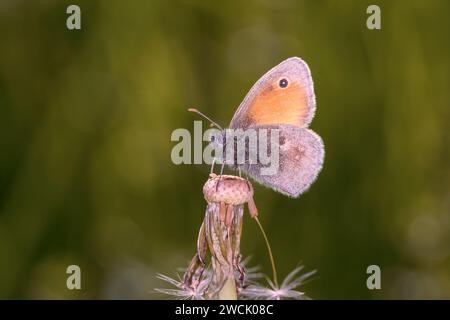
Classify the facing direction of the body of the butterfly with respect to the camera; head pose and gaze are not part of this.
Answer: to the viewer's left
